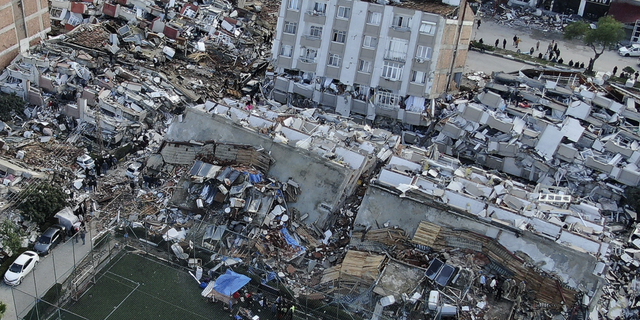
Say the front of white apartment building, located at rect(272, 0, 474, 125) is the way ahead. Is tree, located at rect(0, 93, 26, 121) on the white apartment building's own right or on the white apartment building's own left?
on the white apartment building's own right

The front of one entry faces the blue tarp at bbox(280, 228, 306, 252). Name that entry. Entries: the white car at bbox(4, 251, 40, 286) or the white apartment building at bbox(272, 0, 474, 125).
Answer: the white apartment building

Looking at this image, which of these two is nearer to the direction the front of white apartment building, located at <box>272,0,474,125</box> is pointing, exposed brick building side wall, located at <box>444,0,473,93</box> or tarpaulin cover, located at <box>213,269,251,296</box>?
the tarpaulin cover

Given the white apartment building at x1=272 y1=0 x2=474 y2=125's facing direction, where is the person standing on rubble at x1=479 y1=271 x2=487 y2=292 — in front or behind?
in front

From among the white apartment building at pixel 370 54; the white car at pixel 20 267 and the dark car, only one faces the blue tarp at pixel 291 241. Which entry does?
the white apartment building

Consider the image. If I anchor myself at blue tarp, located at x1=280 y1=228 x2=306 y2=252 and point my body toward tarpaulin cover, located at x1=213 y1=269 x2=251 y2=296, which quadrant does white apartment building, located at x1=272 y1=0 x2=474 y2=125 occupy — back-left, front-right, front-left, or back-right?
back-right

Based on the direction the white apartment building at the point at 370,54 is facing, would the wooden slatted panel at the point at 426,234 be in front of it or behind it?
in front

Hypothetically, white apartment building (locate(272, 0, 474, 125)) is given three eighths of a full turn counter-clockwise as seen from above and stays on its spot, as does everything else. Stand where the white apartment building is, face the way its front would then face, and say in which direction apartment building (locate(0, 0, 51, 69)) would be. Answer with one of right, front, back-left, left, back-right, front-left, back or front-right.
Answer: back-left

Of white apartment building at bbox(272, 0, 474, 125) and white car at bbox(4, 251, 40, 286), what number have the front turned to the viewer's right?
0

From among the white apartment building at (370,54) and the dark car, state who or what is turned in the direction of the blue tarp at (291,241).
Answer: the white apartment building
